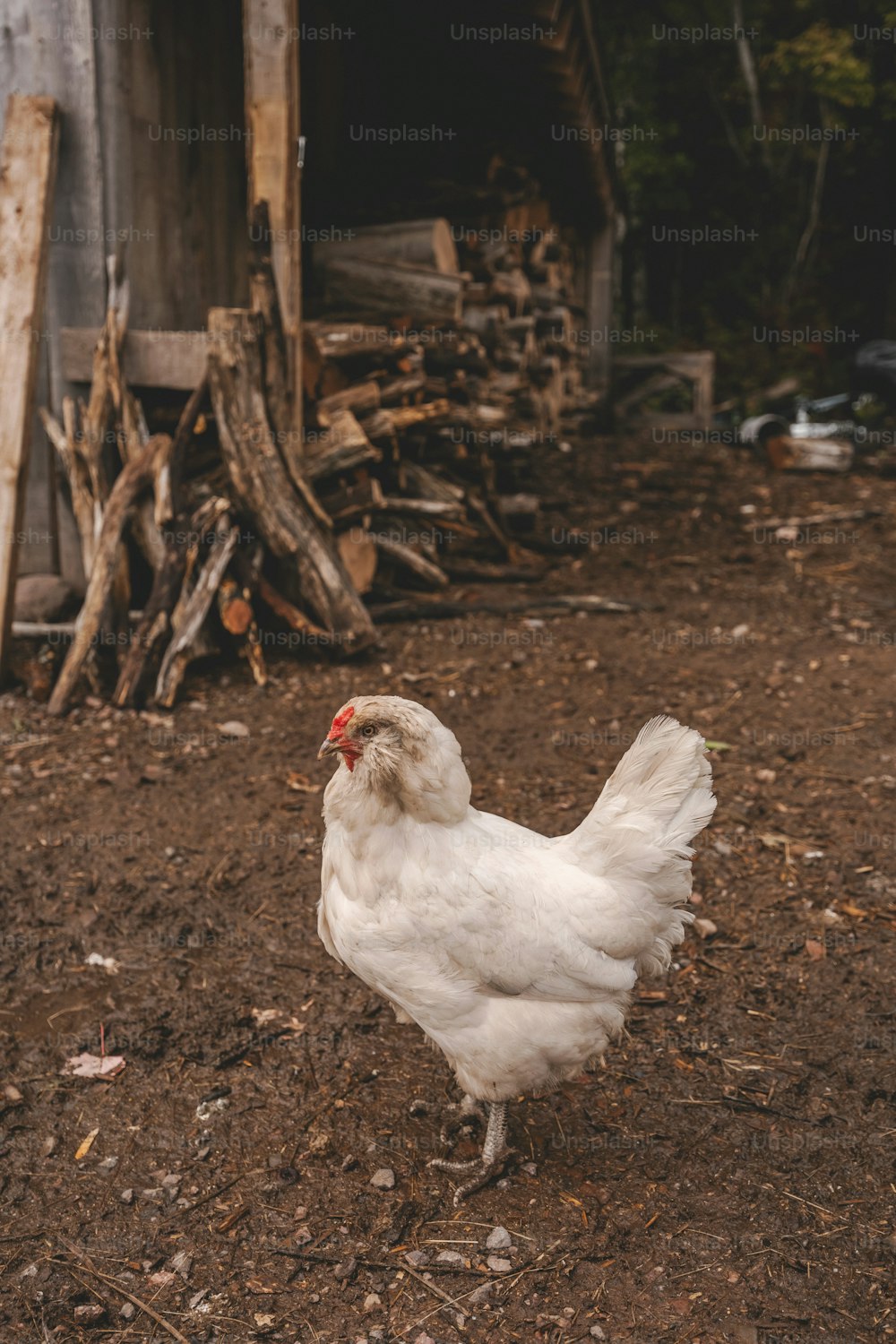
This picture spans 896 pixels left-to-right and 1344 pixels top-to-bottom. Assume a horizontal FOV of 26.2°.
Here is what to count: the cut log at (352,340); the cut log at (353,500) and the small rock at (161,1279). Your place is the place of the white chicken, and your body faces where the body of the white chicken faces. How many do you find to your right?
2

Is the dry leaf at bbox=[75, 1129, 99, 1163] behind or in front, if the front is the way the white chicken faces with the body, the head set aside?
in front

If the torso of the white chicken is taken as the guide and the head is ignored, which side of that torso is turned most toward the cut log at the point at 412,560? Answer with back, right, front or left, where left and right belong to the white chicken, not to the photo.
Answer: right

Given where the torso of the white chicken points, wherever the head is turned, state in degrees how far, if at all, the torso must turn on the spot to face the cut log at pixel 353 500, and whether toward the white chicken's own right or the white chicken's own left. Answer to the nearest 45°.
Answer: approximately 90° to the white chicken's own right

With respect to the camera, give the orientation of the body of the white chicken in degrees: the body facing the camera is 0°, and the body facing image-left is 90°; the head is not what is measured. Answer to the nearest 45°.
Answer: approximately 90°

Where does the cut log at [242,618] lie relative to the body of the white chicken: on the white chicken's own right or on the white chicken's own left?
on the white chicken's own right

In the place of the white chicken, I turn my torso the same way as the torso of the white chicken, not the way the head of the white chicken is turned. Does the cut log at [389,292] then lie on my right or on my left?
on my right

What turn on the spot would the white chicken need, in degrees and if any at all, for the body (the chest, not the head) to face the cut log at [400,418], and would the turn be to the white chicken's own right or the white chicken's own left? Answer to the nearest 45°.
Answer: approximately 90° to the white chicken's own right

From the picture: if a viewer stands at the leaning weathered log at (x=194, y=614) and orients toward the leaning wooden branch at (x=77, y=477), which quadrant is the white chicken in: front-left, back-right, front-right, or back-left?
back-left

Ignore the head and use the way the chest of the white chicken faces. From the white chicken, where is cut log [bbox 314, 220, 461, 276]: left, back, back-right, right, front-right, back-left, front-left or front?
right
